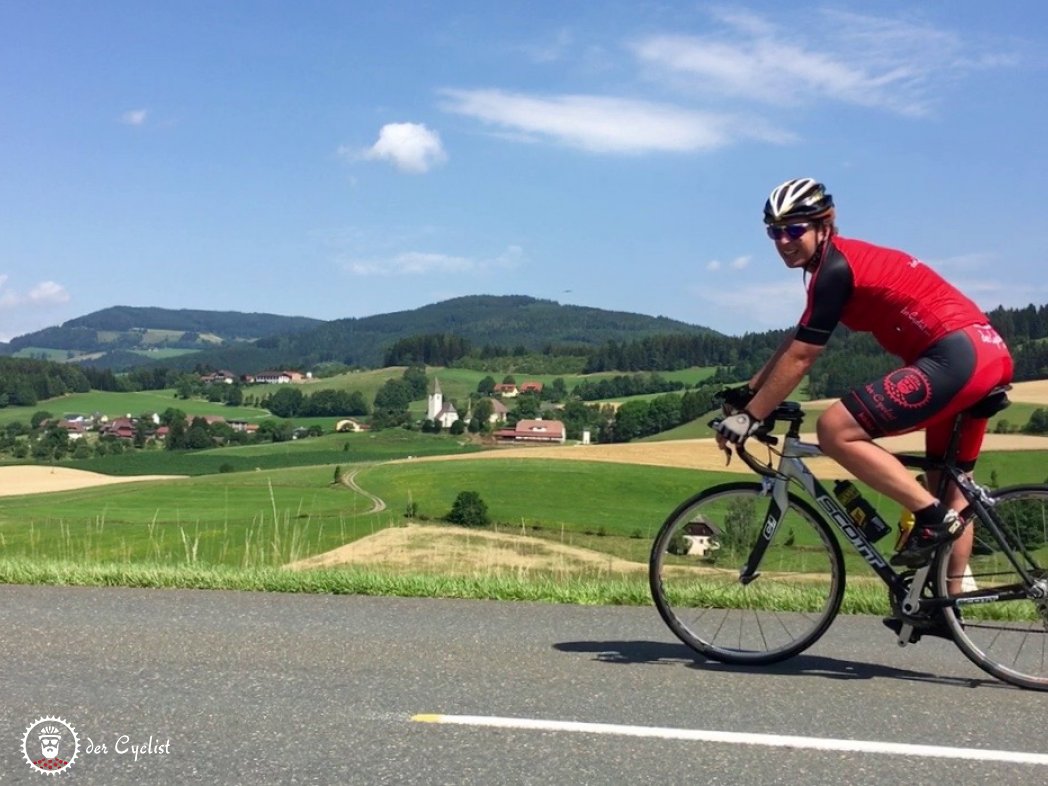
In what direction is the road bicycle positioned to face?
to the viewer's left

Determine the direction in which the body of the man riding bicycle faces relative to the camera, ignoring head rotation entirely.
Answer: to the viewer's left

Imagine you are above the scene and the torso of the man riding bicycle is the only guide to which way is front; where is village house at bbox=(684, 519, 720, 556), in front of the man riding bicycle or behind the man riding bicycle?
in front
